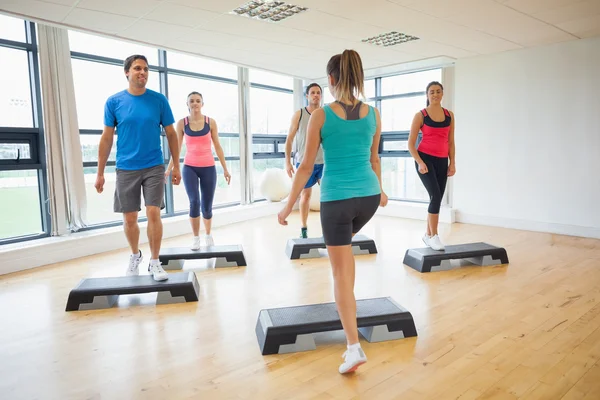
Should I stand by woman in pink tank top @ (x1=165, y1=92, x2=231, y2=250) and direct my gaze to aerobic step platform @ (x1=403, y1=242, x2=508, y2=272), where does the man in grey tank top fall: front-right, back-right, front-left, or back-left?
front-left

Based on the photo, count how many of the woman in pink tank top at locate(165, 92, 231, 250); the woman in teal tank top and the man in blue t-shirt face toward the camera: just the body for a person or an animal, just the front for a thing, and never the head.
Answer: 2

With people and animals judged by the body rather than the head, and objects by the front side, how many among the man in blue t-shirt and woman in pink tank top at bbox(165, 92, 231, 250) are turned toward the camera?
2

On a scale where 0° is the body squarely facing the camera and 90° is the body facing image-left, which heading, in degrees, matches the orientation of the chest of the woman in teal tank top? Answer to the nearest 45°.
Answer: approximately 180°

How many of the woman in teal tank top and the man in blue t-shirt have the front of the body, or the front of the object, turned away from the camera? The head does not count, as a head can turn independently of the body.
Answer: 1

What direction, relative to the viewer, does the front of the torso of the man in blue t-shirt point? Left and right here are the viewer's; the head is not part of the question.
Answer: facing the viewer

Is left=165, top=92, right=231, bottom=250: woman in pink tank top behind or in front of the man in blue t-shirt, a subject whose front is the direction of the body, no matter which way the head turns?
behind

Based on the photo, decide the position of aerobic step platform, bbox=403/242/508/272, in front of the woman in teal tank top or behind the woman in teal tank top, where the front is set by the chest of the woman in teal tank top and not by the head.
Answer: in front

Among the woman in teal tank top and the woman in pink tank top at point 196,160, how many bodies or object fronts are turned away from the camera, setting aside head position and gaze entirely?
1

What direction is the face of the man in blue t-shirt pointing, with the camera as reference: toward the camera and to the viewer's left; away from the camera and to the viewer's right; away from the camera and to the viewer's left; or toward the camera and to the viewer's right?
toward the camera and to the viewer's right

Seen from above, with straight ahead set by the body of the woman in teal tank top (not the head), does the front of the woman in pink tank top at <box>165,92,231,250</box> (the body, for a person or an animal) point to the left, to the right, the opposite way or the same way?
the opposite way

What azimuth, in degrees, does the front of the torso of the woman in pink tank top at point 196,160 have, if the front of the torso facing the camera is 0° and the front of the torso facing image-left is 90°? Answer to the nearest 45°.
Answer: approximately 0°

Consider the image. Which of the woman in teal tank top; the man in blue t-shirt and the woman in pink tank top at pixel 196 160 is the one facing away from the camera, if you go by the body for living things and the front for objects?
the woman in teal tank top

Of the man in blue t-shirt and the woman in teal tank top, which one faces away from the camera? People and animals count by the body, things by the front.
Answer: the woman in teal tank top

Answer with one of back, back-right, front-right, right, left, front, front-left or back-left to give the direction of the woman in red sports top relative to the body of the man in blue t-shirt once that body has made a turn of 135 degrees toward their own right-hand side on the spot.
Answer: back-right

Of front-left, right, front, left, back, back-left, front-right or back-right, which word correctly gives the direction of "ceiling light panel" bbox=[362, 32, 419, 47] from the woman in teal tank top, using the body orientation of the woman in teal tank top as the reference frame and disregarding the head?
front
